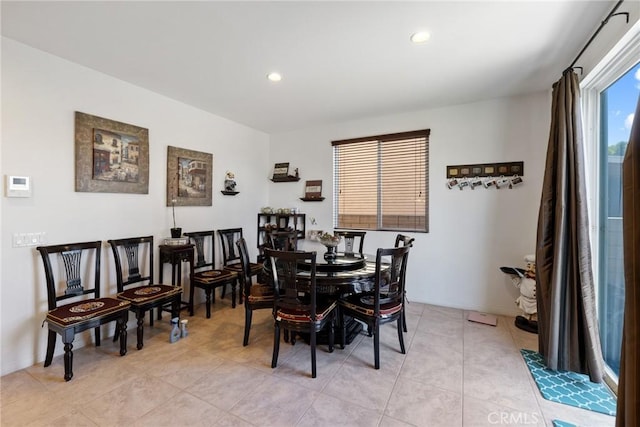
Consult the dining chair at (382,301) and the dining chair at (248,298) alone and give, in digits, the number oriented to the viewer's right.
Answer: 1

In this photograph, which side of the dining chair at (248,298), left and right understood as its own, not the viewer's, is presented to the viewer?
right

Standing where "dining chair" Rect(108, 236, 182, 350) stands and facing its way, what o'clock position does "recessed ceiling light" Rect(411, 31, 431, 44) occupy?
The recessed ceiling light is roughly at 12 o'clock from the dining chair.

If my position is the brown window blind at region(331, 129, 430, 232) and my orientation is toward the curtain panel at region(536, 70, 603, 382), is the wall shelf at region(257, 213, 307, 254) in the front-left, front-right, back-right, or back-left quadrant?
back-right

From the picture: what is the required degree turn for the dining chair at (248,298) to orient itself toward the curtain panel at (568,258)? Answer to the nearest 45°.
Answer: approximately 45° to its right

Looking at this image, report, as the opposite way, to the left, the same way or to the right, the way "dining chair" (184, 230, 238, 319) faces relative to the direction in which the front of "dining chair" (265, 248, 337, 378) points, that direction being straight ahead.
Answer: to the right

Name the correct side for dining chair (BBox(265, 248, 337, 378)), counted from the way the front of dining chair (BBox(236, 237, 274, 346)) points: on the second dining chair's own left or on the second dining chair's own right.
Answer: on the second dining chair's own right

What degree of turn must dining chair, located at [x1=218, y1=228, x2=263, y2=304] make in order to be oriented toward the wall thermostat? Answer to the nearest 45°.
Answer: approximately 90° to its right

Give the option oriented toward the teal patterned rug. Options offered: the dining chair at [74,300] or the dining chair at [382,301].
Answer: the dining chair at [74,300]

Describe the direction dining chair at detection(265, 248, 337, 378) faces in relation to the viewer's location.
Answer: facing away from the viewer and to the right of the viewer

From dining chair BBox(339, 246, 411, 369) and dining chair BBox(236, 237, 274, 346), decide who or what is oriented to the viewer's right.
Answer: dining chair BBox(236, 237, 274, 346)

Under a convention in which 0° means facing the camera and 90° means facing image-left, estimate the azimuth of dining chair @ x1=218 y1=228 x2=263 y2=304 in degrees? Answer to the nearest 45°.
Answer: approximately 315°
